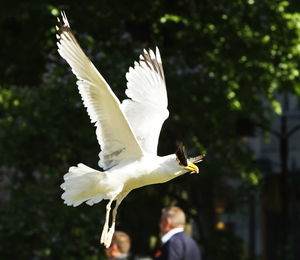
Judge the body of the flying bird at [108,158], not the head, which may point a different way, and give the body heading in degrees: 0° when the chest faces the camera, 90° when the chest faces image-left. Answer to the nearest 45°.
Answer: approximately 270°
